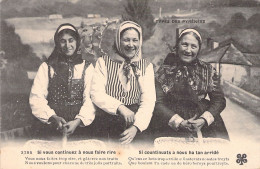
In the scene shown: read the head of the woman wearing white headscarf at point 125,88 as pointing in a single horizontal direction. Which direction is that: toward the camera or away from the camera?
toward the camera

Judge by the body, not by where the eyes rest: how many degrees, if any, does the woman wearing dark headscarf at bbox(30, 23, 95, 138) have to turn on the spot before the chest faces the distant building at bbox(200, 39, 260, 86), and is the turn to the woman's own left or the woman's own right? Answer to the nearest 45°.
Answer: approximately 90° to the woman's own left

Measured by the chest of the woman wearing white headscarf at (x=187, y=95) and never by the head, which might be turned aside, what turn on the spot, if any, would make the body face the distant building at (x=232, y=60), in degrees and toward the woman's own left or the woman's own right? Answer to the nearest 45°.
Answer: approximately 135° to the woman's own left

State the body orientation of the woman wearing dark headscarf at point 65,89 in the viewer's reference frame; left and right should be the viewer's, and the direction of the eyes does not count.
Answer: facing the viewer

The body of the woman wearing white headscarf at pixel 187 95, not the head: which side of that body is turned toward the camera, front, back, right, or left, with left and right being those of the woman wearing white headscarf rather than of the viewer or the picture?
front

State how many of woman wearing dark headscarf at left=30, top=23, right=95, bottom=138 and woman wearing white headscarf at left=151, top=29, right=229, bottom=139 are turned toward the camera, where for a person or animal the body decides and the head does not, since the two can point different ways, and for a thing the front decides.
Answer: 2

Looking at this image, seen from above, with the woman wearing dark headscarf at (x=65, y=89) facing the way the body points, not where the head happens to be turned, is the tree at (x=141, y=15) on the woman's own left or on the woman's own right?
on the woman's own left

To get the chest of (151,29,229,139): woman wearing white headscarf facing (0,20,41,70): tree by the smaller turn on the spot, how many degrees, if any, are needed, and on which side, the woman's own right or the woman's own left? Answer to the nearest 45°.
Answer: approximately 90° to the woman's own right

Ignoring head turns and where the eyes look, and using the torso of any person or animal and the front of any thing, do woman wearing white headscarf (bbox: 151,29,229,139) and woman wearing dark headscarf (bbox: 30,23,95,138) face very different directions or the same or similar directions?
same or similar directions

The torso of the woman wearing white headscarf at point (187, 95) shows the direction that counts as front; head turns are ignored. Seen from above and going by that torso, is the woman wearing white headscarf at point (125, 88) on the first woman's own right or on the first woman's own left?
on the first woman's own right
